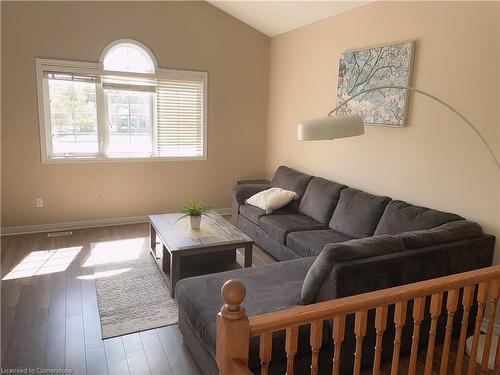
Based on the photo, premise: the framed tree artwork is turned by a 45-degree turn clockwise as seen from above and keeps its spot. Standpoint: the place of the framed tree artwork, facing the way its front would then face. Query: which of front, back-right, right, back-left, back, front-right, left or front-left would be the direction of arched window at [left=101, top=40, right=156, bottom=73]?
front

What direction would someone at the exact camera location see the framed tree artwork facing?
facing the viewer and to the left of the viewer

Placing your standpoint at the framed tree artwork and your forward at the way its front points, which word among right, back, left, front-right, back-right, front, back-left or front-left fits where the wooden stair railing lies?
front-left

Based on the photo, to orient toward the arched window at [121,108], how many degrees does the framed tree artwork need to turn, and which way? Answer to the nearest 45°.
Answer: approximately 45° to its right

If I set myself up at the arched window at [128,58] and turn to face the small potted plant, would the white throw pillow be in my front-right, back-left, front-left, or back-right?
front-left

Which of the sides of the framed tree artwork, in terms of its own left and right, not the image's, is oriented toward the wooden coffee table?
front

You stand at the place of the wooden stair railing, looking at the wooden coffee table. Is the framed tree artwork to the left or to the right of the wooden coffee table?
right

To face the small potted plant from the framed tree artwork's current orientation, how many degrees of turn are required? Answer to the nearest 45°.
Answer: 0° — it already faces it

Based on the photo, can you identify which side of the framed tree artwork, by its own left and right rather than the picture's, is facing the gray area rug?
front
